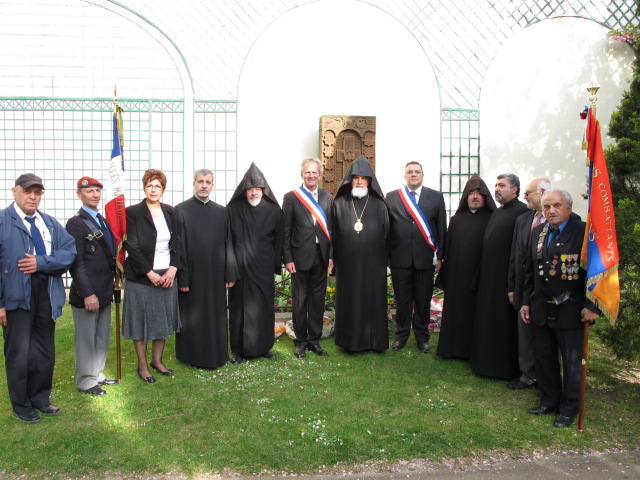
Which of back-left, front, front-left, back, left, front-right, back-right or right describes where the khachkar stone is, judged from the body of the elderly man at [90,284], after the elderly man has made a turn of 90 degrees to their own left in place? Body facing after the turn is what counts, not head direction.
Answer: front

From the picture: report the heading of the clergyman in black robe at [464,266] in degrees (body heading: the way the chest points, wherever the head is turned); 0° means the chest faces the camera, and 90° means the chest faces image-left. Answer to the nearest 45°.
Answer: approximately 0°

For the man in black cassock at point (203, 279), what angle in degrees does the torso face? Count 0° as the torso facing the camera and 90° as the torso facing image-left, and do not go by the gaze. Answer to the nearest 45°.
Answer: approximately 0°

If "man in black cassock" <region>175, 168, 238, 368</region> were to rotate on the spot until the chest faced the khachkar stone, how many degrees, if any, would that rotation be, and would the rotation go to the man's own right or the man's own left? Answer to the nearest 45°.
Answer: approximately 135° to the man's own left

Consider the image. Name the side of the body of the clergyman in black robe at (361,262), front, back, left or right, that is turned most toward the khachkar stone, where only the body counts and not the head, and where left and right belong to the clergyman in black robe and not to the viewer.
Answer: back

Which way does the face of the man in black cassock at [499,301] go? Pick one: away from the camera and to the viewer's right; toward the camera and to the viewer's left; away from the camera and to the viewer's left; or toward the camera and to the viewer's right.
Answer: toward the camera and to the viewer's left

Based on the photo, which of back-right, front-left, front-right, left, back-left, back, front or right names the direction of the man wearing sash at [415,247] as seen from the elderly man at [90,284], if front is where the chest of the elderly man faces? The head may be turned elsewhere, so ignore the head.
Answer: front-left

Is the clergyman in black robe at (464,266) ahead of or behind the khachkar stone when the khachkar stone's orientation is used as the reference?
ahead

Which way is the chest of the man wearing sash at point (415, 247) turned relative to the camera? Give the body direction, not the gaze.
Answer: toward the camera

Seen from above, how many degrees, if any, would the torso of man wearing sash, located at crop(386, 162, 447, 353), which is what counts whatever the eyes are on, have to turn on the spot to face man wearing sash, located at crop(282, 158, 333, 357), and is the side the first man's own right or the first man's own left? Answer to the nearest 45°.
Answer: approximately 45° to the first man's own right
